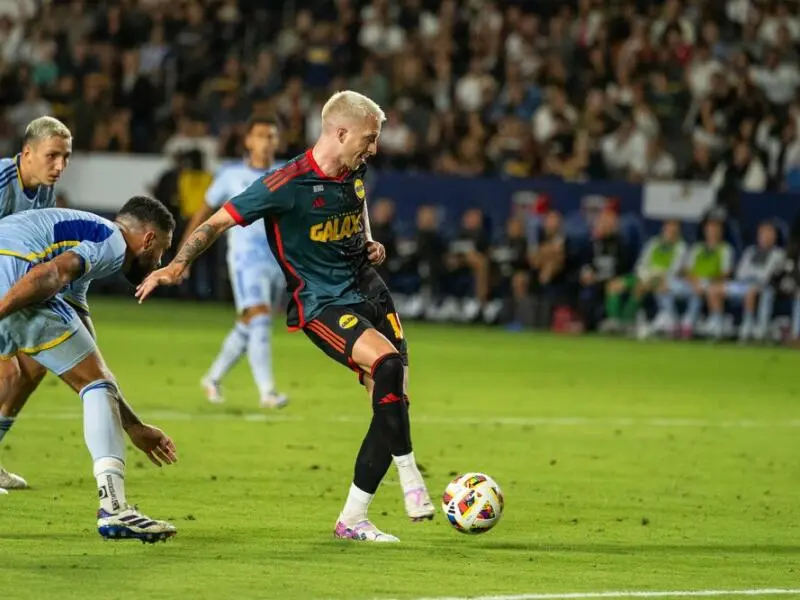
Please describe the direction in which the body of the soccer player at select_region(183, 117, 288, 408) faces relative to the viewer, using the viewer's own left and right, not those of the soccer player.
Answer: facing the viewer and to the right of the viewer

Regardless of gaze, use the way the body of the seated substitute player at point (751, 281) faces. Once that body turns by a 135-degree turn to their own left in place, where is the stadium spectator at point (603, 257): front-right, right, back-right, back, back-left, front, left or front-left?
back

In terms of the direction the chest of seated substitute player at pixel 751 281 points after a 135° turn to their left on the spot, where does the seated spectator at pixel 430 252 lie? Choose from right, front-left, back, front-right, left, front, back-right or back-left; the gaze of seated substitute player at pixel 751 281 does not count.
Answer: back

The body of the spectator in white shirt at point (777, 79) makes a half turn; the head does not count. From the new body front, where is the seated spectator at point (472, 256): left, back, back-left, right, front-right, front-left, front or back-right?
back-left

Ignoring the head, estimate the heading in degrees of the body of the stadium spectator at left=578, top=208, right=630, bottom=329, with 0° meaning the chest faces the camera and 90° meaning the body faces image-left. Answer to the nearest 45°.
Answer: approximately 45°

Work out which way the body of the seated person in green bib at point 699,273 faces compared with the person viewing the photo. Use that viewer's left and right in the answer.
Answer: facing the viewer and to the left of the viewer

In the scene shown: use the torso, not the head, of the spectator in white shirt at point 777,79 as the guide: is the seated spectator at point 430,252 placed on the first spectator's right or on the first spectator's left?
on the first spectator's right

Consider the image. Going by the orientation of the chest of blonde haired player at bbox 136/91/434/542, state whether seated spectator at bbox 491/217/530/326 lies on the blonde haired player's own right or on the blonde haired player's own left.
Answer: on the blonde haired player's own left

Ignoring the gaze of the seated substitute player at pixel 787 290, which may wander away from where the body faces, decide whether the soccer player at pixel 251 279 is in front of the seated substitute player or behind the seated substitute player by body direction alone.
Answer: in front

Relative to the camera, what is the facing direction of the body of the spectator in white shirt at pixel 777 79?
toward the camera

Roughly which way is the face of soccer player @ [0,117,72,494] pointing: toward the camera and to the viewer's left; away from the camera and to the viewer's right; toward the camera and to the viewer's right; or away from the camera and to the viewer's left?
toward the camera and to the viewer's right

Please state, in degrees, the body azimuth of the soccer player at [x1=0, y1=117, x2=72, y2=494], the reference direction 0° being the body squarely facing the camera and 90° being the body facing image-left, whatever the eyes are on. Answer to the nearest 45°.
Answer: approximately 315°
